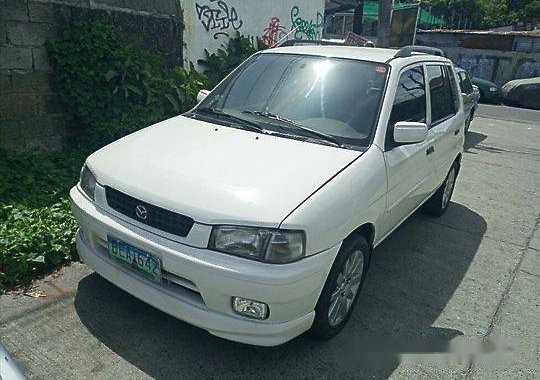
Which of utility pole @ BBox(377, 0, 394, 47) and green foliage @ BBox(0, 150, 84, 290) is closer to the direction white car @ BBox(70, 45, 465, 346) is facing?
the green foliage

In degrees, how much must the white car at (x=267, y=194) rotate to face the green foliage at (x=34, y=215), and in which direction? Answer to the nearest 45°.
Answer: approximately 90° to its right

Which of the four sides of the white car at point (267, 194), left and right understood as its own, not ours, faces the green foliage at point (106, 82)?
right

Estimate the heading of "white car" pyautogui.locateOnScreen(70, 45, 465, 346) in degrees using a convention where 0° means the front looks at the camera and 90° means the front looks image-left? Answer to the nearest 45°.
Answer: approximately 45°

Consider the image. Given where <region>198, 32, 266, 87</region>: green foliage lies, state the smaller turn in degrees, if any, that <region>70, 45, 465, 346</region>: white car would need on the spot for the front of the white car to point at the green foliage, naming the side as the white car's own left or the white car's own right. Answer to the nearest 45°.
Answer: approximately 135° to the white car's own right

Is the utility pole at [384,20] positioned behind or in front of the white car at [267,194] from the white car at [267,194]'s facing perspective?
behind
